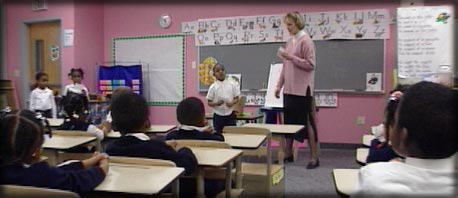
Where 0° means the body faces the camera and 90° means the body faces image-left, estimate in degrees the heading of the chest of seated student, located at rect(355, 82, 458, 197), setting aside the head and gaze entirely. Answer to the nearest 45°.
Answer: approximately 135°

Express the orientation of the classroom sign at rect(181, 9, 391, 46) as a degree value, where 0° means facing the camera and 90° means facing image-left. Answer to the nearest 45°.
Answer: approximately 0°

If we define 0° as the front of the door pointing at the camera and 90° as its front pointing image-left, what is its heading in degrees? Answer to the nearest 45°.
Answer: approximately 0°

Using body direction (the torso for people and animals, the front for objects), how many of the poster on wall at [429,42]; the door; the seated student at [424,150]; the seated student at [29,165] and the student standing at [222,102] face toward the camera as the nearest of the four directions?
3

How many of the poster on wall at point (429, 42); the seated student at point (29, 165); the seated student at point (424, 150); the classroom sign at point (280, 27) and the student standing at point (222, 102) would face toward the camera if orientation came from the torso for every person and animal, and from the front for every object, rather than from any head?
3

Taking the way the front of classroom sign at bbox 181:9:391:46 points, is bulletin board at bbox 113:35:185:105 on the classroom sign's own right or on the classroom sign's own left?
on the classroom sign's own right
